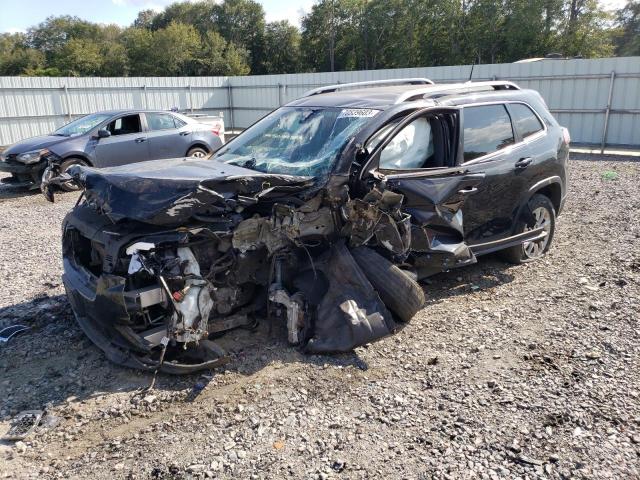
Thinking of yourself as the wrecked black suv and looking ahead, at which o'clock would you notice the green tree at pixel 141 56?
The green tree is roughly at 4 o'clock from the wrecked black suv.

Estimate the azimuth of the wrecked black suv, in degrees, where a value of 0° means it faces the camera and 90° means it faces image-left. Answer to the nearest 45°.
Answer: approximately 45°

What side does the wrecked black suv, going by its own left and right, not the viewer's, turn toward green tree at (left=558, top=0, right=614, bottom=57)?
back

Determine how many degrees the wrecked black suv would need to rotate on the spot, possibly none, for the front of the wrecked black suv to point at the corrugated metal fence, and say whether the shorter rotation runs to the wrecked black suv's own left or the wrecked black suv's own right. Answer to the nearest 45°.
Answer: approximately 135° to the wrecked black suv's own right

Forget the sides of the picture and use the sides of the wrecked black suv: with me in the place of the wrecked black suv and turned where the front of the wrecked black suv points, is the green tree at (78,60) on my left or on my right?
on my right

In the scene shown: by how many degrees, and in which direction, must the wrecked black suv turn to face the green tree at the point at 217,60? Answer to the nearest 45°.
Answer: approximately 135° to its right
